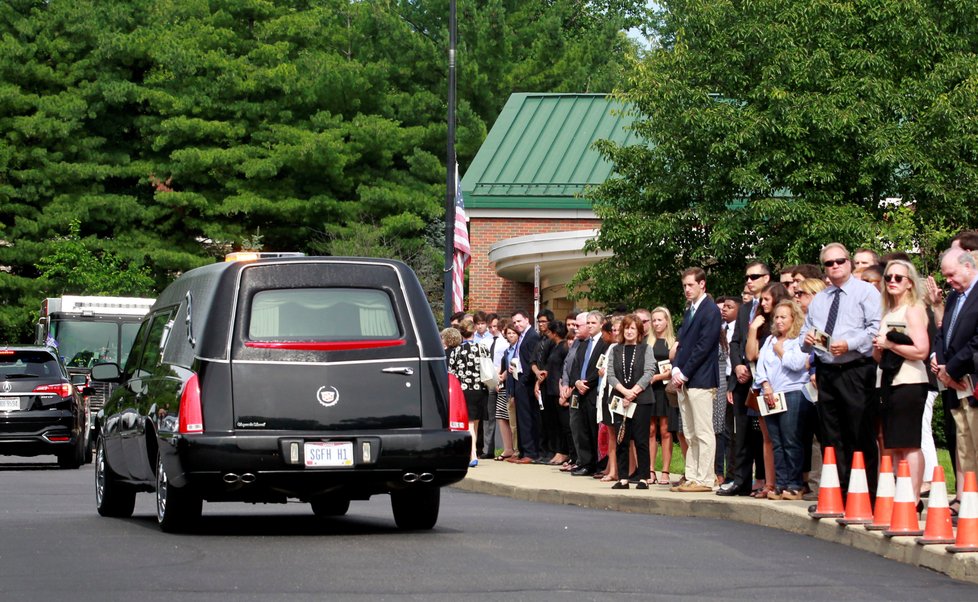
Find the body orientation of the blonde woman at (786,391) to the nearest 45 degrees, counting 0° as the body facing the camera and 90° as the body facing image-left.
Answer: approximately 45°

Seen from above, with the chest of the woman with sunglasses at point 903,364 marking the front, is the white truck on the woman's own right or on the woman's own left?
on the woman's own right

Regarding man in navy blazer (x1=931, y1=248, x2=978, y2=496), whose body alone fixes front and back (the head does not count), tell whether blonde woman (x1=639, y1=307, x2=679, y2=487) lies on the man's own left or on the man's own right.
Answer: on the man's own right

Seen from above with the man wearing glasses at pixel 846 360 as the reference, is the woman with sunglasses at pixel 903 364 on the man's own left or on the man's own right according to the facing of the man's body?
on the man's own left

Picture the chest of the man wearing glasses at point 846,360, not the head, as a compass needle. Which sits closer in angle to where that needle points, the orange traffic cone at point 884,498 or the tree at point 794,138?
the orange traffic cone

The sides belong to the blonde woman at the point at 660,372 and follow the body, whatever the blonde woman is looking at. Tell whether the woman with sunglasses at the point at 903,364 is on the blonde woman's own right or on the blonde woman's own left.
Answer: on the blonde woman's own left

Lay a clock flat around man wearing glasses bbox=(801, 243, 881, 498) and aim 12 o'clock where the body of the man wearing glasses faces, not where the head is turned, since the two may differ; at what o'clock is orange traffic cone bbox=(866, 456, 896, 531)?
The orange traffic cone is roughly at 10 o'clock from the man wearing glasses.

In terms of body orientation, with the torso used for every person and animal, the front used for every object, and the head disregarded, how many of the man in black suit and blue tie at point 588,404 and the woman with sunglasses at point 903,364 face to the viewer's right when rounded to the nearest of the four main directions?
0

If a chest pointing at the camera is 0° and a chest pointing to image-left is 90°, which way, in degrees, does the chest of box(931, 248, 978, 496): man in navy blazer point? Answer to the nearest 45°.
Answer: approximately 45°

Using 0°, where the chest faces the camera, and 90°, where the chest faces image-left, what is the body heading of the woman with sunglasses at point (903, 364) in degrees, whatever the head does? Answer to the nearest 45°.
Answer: approximately 45°

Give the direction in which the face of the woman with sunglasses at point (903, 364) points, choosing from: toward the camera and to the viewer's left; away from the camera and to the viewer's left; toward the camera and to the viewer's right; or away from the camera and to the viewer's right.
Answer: toward the camera and to the viewer's left
